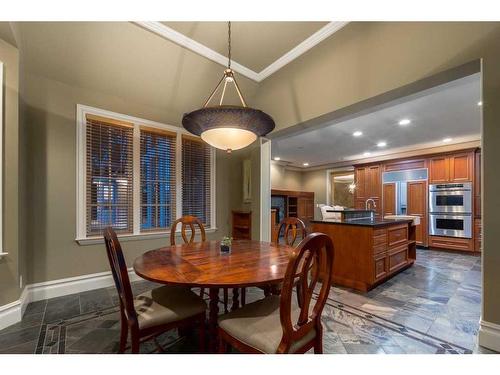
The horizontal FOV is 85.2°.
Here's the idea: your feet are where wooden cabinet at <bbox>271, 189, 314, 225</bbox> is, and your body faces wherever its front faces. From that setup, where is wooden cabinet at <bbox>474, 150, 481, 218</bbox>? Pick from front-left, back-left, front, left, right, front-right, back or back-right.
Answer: front-left

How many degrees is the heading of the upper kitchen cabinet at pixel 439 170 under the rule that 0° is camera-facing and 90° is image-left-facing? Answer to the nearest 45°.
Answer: approximately 0°

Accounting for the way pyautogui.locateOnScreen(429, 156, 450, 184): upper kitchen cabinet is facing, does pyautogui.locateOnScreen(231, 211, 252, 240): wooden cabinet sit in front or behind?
in front

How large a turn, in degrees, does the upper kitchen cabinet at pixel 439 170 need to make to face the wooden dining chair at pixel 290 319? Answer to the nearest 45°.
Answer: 0° — it already faces it

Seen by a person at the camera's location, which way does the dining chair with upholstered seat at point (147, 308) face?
facing away from the viewer and to the right of the viewer

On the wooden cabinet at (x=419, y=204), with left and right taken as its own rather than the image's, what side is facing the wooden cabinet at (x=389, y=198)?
right

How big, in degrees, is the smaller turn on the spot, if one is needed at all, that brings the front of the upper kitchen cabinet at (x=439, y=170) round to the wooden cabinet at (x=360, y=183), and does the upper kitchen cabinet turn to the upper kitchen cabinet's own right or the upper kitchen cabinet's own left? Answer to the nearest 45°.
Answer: approximately 90° to the upper kitchen cabinet's own right

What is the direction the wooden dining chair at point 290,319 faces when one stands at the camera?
facing away from the viewer and to the left of the viewer

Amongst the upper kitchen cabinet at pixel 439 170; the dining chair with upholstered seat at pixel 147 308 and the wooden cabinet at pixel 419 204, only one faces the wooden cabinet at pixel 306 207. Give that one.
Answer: the dining chair with upholstered seat

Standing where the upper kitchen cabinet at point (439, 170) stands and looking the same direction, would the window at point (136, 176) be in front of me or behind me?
in front

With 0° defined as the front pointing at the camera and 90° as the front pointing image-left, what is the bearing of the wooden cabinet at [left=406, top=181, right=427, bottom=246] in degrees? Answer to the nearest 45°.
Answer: approximately 0°
